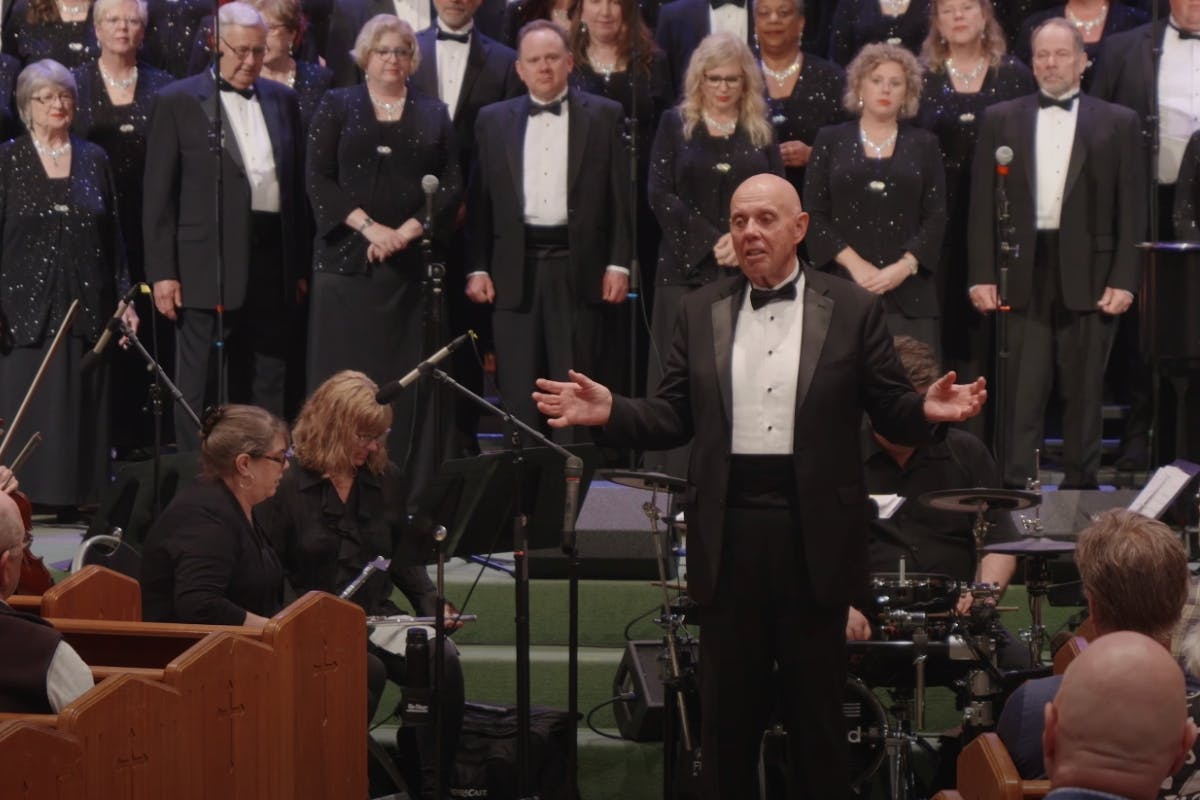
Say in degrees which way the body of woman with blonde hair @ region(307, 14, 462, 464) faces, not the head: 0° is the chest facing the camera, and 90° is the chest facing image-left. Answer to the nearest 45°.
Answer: approximately 0°

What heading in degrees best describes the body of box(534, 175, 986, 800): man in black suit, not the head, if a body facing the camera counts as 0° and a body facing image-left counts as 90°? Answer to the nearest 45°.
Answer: approximately 0°

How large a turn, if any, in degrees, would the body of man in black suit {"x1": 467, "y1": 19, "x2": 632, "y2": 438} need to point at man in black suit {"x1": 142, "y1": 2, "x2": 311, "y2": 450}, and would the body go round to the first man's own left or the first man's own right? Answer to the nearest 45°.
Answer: approximately 90° to the first man's own right

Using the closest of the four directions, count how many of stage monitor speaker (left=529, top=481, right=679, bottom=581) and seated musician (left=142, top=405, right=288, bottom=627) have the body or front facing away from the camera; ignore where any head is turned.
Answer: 1

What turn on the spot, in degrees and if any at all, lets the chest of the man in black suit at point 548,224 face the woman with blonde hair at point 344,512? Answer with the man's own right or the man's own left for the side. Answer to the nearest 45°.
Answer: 0° — they already face them

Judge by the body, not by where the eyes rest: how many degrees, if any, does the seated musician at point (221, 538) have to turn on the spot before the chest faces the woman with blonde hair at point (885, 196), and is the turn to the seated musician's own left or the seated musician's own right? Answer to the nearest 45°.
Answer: approximately 45° to the seated musician's own left

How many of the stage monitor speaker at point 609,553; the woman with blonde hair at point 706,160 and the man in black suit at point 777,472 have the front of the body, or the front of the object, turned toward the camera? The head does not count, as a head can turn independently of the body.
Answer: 2

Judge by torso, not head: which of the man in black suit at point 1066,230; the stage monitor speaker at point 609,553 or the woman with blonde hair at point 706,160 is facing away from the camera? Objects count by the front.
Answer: the stage monitor speaker

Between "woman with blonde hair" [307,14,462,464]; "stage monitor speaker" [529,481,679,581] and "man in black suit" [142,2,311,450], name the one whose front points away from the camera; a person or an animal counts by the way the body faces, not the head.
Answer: the stage monitor speaker

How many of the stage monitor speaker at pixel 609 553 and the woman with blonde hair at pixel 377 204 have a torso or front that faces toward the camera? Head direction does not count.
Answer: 1
